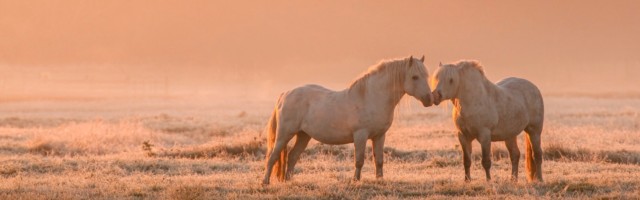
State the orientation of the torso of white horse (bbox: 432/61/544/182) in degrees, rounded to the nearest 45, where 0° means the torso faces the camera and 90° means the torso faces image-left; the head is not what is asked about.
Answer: approximately 45°

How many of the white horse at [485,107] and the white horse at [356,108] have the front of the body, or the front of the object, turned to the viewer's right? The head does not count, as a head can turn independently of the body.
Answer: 1

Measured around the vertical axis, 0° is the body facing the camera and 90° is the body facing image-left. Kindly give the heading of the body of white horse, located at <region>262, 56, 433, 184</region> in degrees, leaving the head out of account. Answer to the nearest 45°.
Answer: approximately 270°

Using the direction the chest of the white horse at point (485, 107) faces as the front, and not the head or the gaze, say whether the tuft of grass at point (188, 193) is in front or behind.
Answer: in front

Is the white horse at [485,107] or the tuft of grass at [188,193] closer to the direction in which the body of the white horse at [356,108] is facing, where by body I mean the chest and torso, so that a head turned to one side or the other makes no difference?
the white horse

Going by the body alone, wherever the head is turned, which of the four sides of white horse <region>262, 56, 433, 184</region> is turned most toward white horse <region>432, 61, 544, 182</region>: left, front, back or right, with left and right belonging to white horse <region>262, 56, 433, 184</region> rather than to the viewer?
front

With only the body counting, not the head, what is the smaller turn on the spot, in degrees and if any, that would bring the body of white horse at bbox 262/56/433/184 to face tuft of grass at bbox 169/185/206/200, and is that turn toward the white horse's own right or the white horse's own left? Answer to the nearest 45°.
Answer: approximately 135° to the white horse's own right

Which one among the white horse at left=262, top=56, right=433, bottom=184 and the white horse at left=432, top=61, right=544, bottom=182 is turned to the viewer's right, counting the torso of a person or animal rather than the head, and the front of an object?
the white horse at left=262, top=56, right=433, bottom=184

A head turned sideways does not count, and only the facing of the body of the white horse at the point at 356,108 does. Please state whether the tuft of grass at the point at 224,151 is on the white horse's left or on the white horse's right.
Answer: on the white horse's left

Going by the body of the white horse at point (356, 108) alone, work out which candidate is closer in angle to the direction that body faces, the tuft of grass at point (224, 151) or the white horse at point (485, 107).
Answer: the white horse
